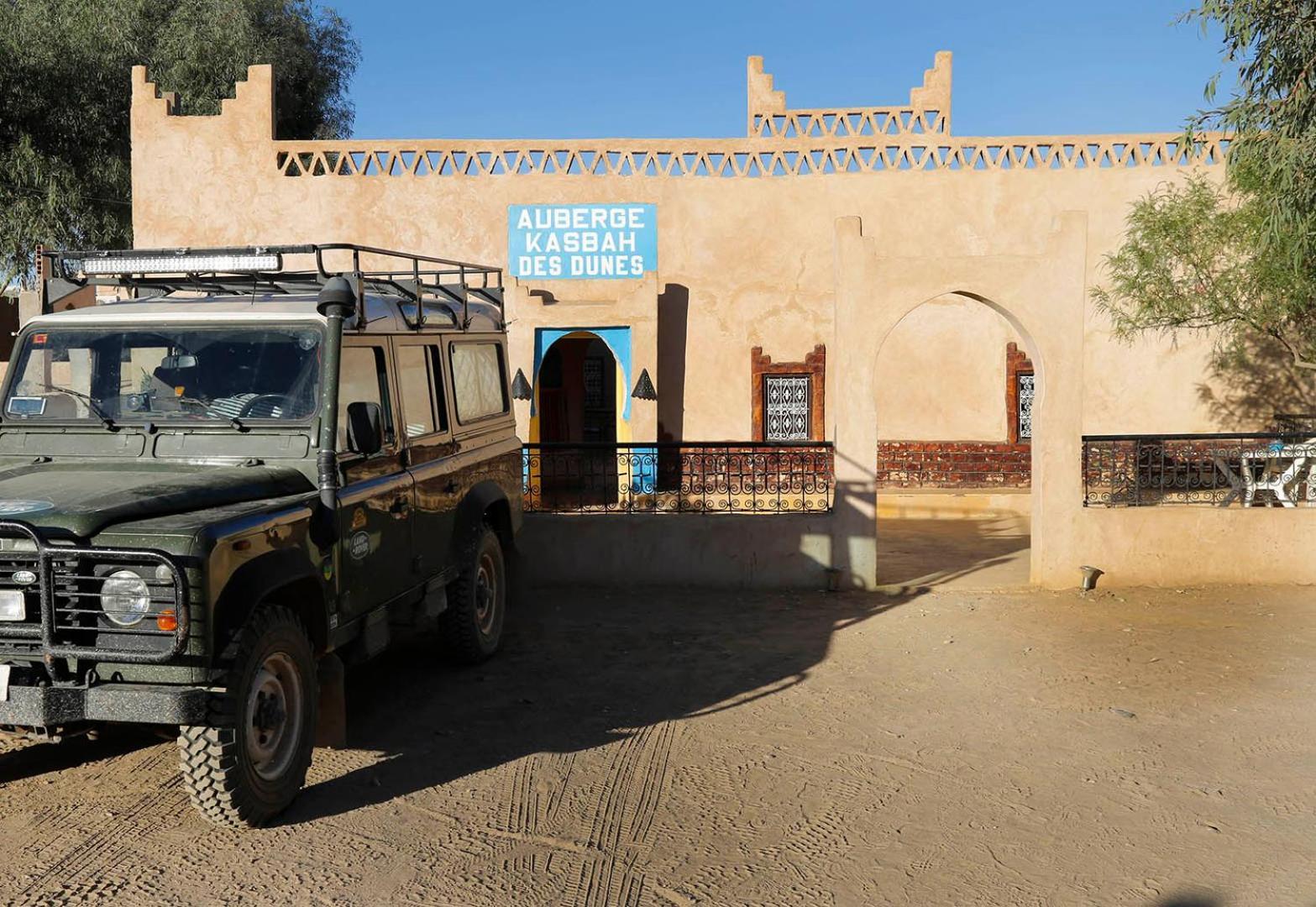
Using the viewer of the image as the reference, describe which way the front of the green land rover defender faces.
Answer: facing the viewer and to the left of the viewer

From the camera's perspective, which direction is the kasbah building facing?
toward the camera

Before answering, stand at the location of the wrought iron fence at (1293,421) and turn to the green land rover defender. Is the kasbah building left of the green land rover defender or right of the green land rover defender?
right

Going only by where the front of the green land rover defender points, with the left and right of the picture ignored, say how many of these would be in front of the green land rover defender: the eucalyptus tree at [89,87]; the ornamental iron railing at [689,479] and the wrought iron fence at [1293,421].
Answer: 0

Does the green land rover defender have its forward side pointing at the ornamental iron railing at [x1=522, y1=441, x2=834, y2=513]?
no

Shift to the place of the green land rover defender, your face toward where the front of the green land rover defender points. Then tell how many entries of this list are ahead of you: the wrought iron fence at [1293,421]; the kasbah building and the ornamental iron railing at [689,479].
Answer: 0

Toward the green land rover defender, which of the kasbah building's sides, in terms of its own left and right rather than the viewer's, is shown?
front

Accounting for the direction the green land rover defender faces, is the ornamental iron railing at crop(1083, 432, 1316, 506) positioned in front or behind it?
behind

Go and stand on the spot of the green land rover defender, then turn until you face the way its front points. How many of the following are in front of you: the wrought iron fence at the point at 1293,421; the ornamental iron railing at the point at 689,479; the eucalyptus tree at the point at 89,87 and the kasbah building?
0

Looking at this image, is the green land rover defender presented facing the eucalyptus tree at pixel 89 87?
no

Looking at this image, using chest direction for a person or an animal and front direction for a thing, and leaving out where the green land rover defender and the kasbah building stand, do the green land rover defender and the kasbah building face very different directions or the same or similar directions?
same or similar directions

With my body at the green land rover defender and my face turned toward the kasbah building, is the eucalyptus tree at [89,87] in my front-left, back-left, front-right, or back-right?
front-left

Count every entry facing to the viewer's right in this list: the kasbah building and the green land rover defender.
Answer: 0
